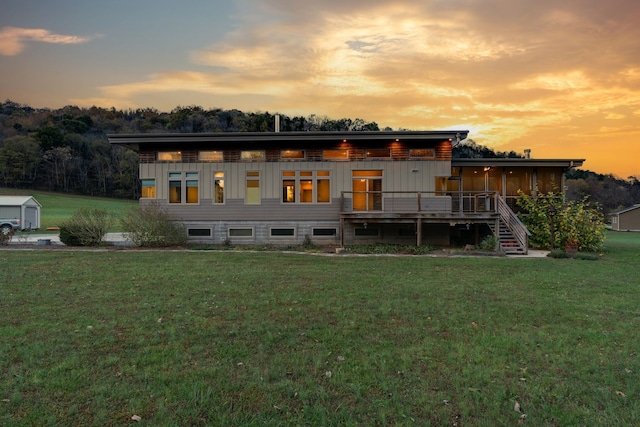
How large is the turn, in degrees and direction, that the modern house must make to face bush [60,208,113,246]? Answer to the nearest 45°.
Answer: approximately 90° to its right

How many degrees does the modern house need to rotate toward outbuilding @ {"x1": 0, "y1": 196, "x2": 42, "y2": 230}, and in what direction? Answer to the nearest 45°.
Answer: approximately 135° to its right

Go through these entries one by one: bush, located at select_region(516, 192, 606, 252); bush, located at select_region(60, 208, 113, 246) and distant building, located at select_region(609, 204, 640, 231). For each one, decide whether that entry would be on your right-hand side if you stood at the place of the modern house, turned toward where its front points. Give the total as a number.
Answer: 1

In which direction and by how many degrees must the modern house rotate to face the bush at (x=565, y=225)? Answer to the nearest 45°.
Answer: approximately 90° to its left

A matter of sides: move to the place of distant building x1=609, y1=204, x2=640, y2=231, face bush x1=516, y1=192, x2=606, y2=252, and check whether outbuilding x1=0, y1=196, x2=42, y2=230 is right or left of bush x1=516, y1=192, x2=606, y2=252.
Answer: right

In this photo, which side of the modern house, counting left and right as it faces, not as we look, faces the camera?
front

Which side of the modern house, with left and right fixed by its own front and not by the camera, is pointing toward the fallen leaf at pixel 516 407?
front

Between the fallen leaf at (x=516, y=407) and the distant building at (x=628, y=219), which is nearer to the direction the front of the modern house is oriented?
the fallen leaf

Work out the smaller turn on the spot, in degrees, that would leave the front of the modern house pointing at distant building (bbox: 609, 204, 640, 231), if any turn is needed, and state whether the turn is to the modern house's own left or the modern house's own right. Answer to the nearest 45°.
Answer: approximately 135° to the modern house's own left

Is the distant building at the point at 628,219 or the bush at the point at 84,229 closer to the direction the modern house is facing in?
the bush
